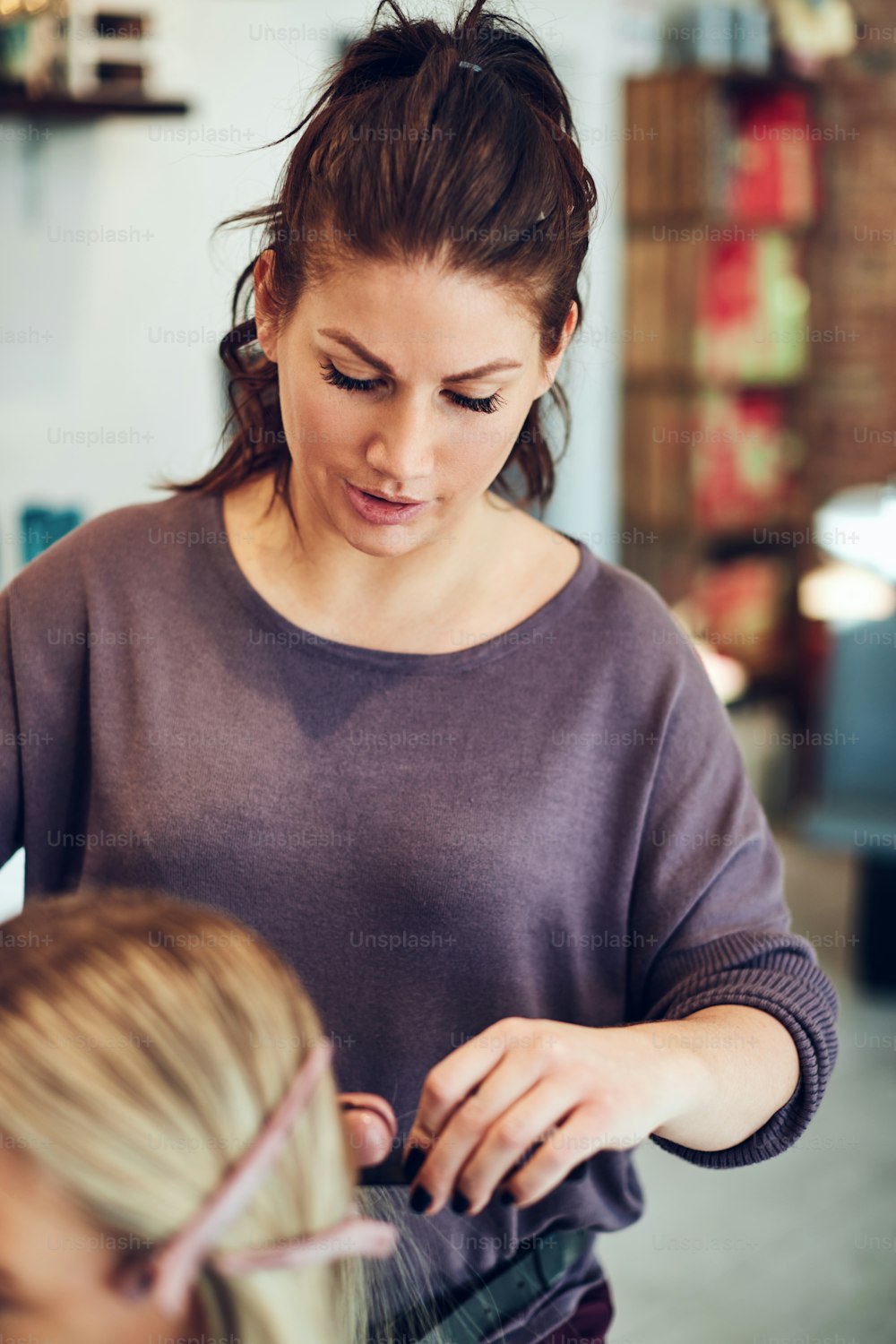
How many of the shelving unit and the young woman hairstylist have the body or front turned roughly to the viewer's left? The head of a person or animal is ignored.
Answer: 0

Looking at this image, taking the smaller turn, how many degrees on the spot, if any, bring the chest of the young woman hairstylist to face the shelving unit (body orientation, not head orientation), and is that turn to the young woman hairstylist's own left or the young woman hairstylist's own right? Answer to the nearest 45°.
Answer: approximately 180°

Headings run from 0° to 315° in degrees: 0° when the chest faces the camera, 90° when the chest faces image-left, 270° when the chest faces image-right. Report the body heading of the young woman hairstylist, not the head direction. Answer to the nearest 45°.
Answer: approximately 0°

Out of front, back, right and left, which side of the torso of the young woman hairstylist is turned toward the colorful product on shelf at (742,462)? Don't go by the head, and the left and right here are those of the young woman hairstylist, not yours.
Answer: back

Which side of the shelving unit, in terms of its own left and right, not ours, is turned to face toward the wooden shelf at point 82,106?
right

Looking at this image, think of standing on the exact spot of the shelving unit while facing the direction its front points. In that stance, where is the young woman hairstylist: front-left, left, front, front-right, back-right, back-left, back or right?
front-right
